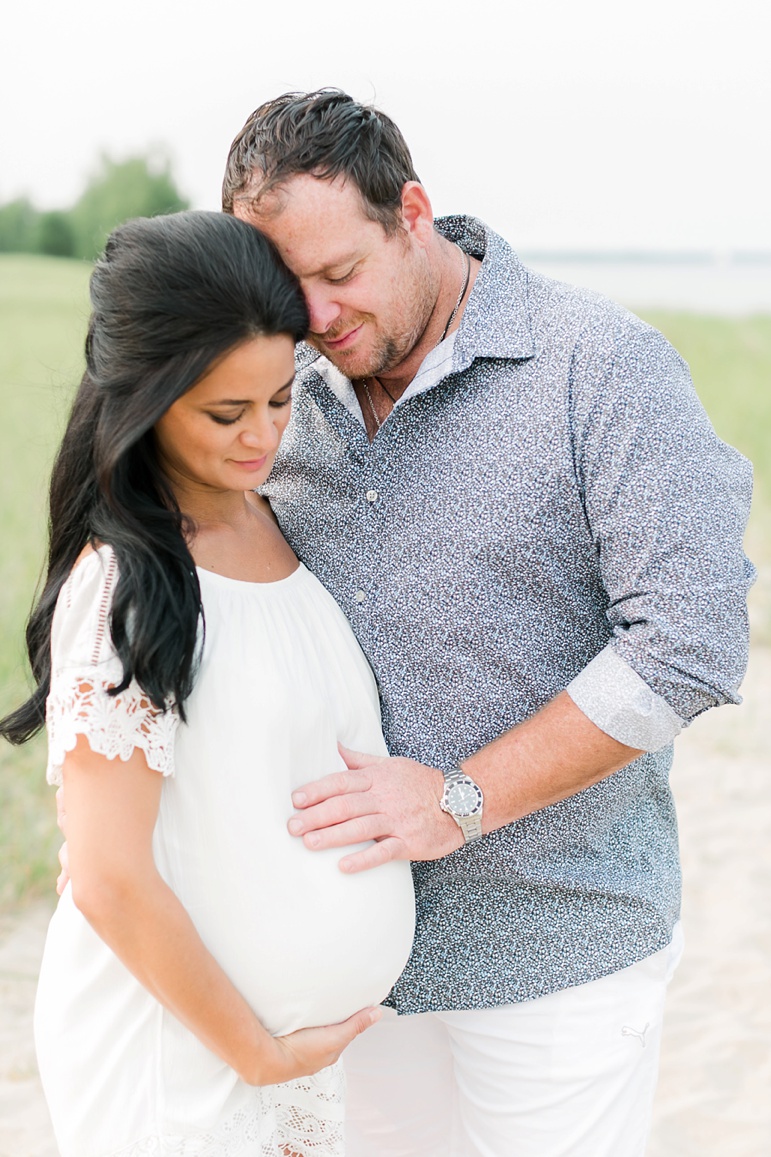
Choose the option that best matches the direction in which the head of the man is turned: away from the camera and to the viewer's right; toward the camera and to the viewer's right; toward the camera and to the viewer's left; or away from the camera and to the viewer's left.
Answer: toward the camera and to the viewer's left

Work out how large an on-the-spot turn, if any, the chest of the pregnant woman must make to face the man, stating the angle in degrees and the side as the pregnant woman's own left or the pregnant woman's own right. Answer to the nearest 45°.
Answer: approximately 90° to the pregnant woman's own left

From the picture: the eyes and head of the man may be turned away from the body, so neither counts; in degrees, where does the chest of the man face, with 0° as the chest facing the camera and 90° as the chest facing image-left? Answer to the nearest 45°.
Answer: approximately 45°

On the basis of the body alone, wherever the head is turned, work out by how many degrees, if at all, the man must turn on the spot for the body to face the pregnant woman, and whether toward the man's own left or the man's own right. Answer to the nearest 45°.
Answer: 0° — they already face them

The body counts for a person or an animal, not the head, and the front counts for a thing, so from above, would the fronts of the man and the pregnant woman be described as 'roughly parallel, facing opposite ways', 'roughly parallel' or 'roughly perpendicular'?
roughly perpendicular

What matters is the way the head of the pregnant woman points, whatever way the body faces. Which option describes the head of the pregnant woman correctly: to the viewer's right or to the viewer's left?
to the viewer's right

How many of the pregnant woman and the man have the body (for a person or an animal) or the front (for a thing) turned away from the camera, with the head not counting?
0
